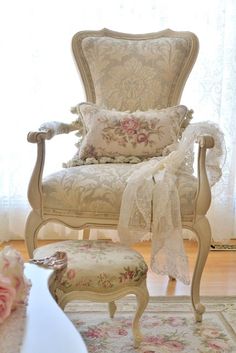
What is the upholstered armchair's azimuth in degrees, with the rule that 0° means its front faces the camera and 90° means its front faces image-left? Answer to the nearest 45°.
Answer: approximately 0°

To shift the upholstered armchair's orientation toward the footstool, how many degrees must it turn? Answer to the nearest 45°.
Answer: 0° — it already faces it

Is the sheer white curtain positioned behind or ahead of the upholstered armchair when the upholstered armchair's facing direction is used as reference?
behind

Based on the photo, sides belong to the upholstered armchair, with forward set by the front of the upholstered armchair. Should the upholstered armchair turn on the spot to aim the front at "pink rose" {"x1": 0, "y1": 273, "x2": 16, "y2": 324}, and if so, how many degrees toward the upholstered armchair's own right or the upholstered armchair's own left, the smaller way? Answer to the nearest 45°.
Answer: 0° — it already faces it

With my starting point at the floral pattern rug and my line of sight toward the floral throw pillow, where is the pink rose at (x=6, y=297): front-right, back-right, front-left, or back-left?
back-left

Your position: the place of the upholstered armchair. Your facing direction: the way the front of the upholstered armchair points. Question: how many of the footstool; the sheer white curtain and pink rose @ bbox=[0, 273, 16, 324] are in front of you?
2

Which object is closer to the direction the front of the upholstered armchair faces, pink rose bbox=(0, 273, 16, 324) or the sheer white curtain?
the pink rose
